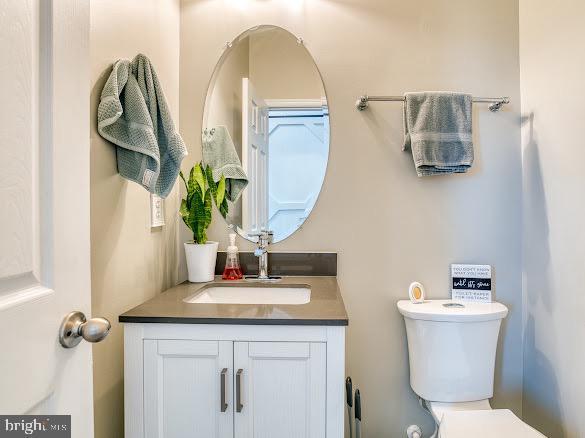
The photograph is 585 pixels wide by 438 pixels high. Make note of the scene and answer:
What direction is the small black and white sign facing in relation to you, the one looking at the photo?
facing the viewer

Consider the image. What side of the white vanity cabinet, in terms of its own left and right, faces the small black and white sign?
left

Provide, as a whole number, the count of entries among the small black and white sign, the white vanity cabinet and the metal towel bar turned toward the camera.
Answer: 3

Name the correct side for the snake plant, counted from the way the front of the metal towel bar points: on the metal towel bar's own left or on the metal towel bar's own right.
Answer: on the metal towel bar's own right

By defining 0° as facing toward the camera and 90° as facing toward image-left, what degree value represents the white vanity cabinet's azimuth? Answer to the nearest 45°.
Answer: approximately 0°

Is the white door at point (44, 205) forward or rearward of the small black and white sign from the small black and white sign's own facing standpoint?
forward

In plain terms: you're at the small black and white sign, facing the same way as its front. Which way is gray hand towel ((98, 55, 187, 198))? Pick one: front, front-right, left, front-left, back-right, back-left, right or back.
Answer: front-right

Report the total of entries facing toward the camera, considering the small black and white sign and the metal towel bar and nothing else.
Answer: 2

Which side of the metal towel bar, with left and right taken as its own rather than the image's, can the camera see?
front
